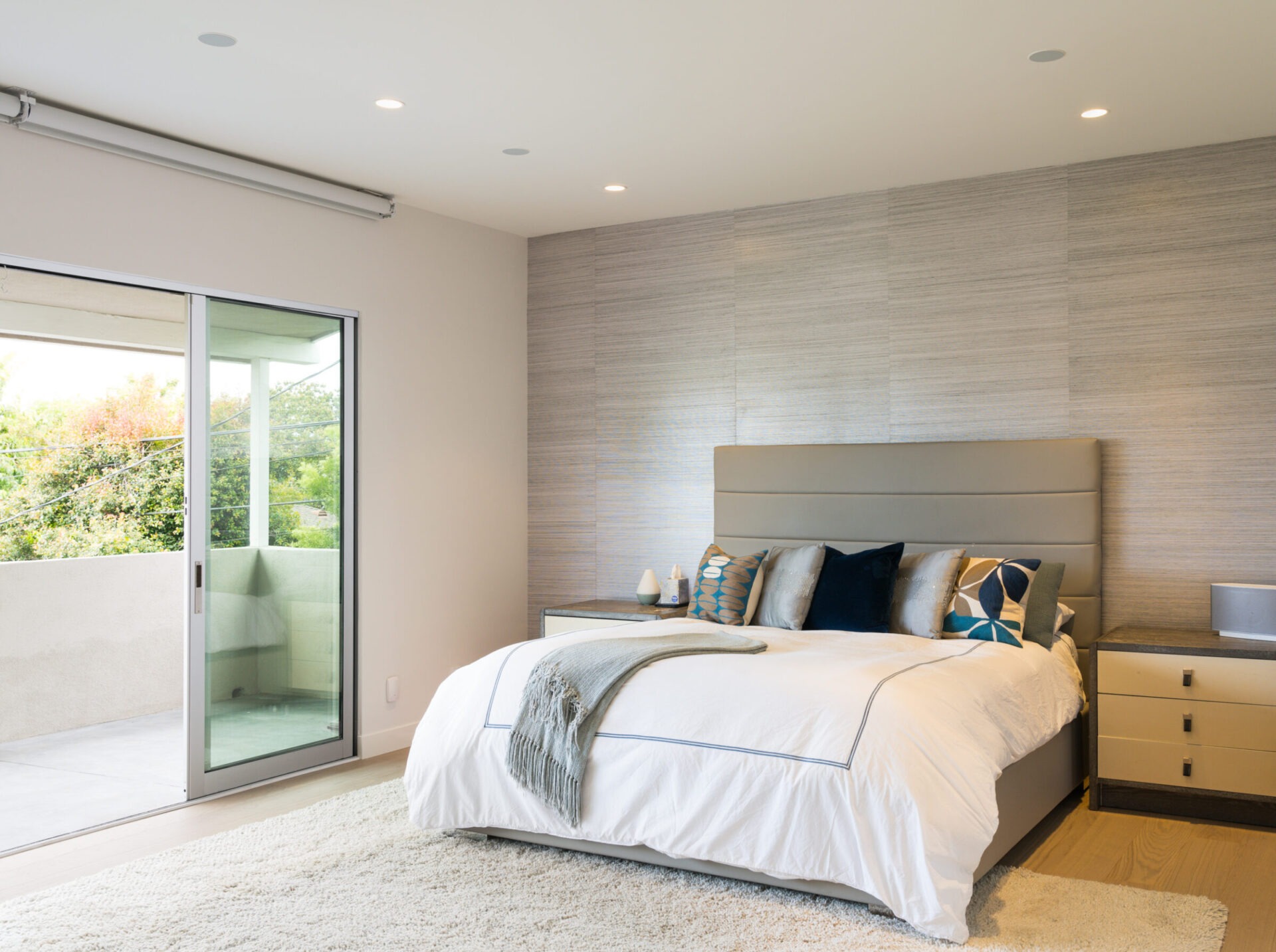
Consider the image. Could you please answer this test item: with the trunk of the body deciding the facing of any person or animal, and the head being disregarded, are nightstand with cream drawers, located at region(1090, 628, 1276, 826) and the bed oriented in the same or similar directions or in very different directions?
same or similar directions

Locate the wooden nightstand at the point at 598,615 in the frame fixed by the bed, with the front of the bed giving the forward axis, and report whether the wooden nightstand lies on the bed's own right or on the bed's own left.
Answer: on the bed's own right

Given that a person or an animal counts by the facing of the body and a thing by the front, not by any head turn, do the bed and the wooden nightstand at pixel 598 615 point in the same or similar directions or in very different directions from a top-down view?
same or similar directions

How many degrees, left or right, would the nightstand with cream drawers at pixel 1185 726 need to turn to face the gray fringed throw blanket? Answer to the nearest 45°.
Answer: approximately 45° to its right

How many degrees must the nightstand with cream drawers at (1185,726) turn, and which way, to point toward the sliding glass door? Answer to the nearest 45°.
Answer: approximately 90° to its right

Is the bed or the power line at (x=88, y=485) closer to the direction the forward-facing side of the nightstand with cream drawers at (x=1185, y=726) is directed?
the bed

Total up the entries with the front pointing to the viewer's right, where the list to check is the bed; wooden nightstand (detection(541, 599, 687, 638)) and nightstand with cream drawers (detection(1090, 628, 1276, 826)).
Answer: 0

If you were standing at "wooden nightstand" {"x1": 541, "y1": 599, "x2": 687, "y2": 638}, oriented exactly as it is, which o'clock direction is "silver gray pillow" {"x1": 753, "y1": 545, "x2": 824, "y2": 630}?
The silver gray pillow is roughly at 9 o'clock from the wooden nightstand.

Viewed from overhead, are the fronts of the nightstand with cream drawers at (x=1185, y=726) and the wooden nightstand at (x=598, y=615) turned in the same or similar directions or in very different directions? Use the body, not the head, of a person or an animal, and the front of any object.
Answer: same or similar directions

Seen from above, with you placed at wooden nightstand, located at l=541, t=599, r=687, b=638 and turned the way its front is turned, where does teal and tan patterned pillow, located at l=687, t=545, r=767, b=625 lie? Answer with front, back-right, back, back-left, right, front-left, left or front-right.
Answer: left

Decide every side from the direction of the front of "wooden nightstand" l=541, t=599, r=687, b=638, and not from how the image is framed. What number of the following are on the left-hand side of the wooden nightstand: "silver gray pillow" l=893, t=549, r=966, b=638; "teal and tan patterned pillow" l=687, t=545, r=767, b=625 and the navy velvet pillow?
3

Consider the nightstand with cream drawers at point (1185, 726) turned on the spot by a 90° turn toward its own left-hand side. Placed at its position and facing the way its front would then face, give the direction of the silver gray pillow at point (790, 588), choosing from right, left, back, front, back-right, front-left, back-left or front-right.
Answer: back

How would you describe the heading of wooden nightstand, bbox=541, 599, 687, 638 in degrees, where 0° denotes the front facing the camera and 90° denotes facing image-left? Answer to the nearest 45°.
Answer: approximately 45°

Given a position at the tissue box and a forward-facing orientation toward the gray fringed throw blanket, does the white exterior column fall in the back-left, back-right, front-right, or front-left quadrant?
front-right

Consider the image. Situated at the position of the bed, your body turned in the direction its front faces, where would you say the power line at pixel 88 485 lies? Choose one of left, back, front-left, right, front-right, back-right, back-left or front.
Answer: right

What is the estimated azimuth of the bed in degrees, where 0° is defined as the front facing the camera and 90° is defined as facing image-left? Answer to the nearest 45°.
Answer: approximately 45°

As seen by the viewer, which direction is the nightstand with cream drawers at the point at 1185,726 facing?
toward the camera
